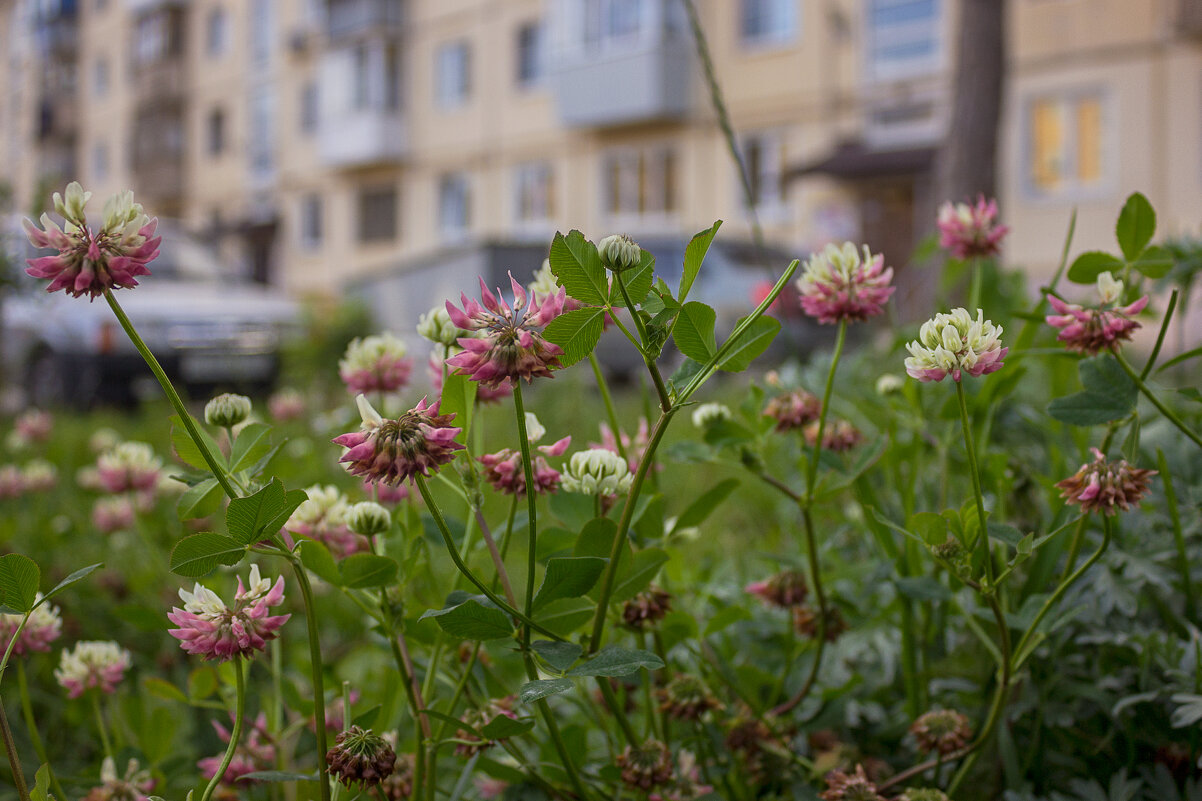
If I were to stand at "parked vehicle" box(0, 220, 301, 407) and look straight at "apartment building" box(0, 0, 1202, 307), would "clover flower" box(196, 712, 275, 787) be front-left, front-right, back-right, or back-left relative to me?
back-right

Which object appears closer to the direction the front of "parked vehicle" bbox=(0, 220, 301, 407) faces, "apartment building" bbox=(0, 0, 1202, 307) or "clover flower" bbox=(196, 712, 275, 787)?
the clover flower

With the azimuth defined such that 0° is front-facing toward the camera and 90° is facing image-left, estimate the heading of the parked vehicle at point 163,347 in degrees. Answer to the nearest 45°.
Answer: approximately 315°

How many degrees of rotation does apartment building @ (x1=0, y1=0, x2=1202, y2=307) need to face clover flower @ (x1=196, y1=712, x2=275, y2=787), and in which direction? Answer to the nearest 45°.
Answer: approximately 45° to its left

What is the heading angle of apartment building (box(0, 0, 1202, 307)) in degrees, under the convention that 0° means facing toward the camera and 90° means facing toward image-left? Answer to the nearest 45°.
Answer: approximately 45°

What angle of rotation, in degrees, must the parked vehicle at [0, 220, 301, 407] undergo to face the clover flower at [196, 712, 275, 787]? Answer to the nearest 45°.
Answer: approximately 45° to its right
